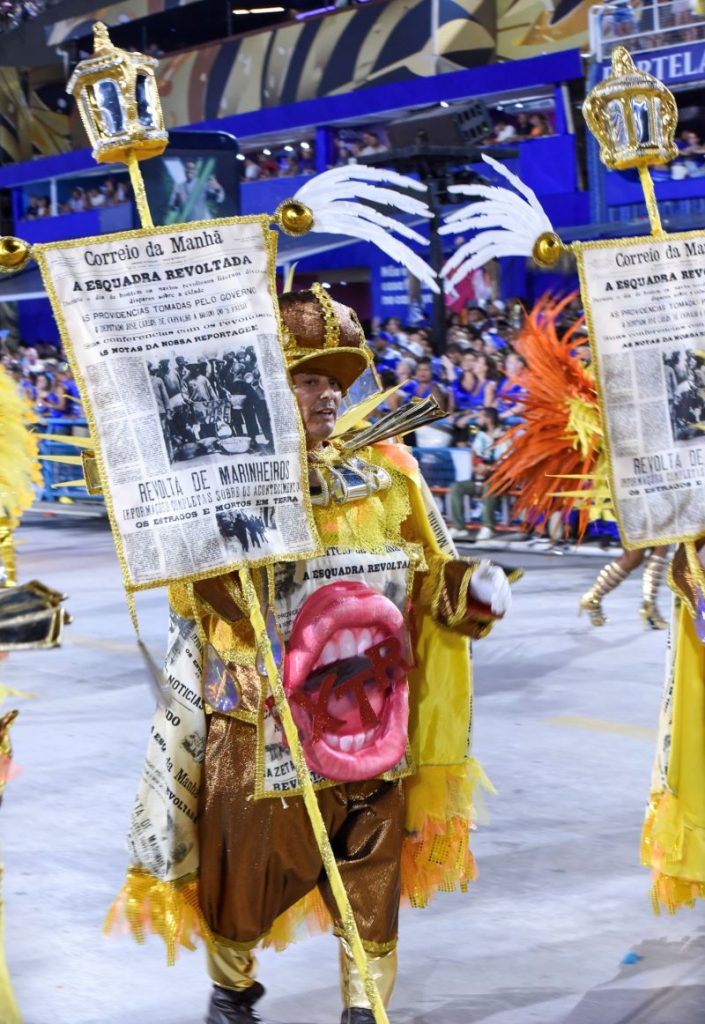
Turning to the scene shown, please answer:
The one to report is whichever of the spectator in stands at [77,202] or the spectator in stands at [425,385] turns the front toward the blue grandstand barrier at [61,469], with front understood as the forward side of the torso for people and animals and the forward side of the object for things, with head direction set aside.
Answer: the spectator in stands at [77,202]

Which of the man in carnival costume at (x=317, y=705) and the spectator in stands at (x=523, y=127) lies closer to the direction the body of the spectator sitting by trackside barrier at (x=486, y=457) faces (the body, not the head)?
the man in carnival costume

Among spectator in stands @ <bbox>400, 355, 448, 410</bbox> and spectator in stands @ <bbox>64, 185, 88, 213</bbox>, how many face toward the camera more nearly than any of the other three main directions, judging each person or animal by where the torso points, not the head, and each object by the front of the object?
2

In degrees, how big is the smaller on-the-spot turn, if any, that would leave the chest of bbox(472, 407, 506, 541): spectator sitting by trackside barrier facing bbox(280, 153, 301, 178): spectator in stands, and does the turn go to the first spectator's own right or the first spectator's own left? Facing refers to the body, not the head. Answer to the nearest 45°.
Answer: approximately 135° to the first spectator's own right

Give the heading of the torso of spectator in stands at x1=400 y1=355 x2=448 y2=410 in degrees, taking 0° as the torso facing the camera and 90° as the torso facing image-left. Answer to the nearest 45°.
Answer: approximately 0°

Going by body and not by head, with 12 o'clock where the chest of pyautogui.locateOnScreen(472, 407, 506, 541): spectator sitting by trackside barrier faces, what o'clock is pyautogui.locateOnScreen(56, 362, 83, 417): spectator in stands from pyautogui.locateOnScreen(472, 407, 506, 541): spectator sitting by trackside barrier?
pyautogui.locateOnScreen(56, 362, 83, 417): spectator in stands is roughly at 3 o'clock from pyautogui.locateOnScreen(472, 407, 506, 541): spectator sitting by trackside barrier.

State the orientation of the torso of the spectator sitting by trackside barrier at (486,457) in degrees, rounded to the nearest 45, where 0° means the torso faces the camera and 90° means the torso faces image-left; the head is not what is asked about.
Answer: approximately 45°

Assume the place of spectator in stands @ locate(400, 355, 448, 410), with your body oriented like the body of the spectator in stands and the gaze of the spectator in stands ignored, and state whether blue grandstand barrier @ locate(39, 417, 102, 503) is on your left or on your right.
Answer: on your right
